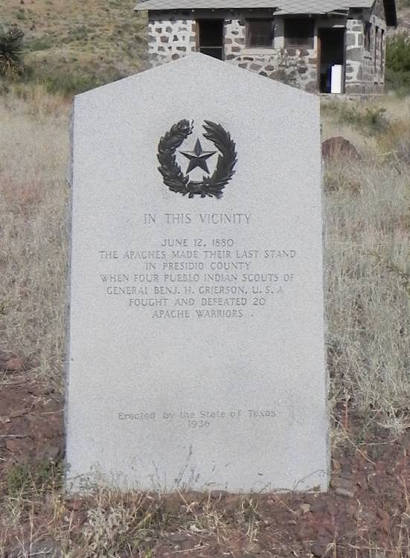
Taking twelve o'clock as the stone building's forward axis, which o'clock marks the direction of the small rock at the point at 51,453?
The small rock is roughly at 12 o'clock from the stone building.

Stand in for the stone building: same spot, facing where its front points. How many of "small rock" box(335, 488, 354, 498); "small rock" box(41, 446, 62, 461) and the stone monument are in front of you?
3

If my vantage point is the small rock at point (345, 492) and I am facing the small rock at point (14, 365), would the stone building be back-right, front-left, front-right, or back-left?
front-right

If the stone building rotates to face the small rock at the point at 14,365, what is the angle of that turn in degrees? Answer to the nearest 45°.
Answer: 0° — it already faces it

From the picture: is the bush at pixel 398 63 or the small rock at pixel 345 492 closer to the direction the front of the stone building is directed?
the small rock

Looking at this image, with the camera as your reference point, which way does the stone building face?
facing the viewer

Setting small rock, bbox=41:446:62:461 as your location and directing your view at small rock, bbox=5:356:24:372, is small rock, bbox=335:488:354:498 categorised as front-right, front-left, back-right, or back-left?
back-right

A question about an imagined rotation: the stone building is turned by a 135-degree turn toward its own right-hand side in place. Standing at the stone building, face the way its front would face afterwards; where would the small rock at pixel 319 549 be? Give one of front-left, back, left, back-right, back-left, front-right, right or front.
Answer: back-left

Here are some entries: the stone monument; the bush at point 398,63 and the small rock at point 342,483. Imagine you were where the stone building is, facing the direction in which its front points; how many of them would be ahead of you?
2

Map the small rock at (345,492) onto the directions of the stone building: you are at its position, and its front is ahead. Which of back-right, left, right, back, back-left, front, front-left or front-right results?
front

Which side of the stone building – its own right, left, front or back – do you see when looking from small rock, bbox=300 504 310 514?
front

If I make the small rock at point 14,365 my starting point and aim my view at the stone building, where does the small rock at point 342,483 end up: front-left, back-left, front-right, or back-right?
back-right

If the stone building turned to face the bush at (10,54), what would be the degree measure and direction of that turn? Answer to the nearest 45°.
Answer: approximately 45° to its right

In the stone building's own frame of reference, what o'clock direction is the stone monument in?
The stone monument is roughly at 12 o'clock from the stone building.
